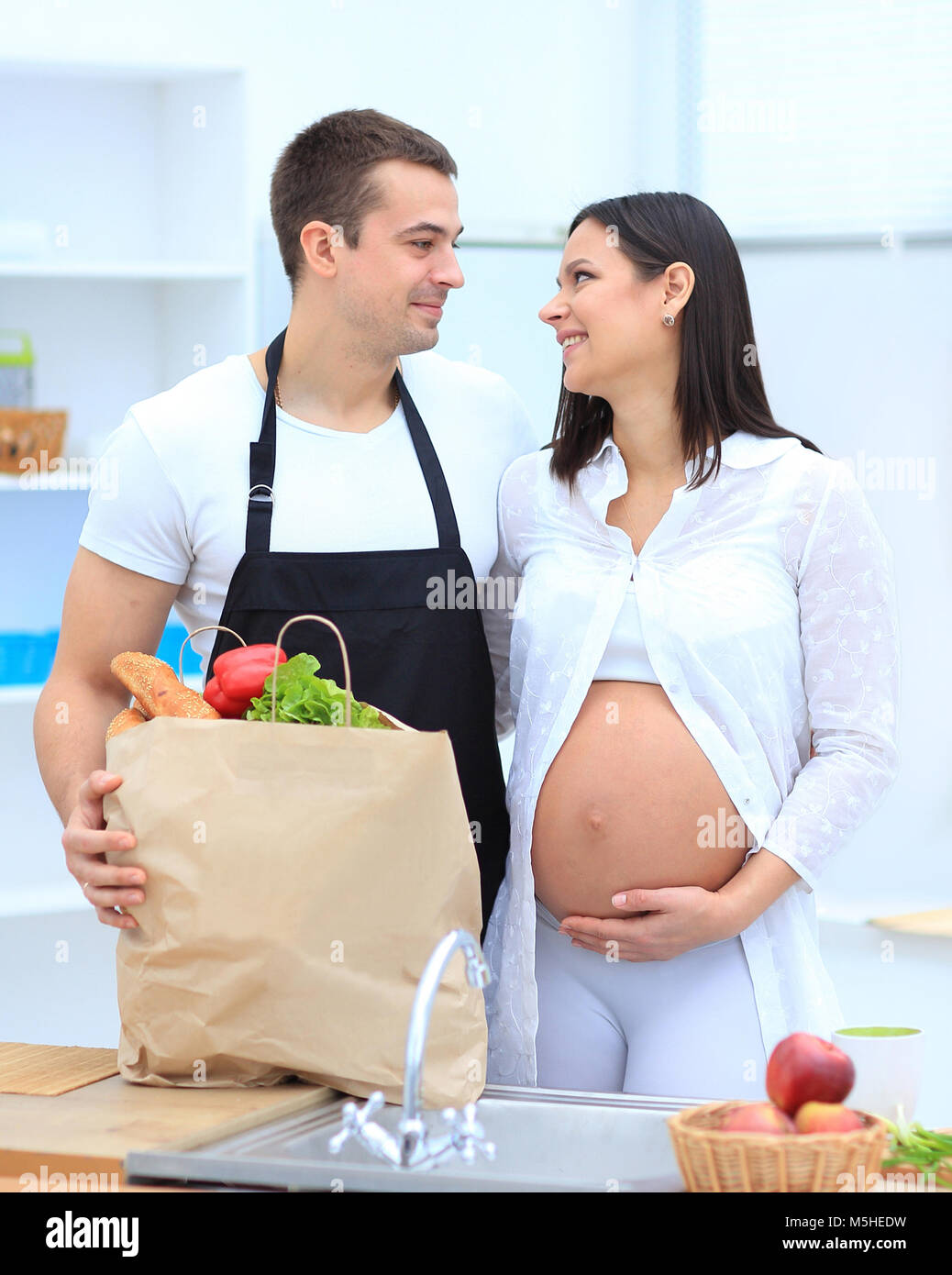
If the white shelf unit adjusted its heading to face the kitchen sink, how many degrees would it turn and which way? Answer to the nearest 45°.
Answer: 0° — it already faces it

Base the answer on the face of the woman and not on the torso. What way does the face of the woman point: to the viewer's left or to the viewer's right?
to the viewer's left

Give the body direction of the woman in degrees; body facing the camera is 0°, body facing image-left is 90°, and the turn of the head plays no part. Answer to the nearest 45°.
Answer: approximately 45°

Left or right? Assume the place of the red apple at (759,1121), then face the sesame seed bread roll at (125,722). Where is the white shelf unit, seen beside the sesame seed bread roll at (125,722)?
right

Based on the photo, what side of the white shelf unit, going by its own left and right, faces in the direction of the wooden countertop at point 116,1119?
front

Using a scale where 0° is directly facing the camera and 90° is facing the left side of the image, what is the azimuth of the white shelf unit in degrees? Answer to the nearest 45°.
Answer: approximately 0°

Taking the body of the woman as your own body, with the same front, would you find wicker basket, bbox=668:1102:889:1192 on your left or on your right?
on your left

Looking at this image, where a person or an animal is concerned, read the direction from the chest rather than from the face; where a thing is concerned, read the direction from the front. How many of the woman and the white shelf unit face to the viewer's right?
0

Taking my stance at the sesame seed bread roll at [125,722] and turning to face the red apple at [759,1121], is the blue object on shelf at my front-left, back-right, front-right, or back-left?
back-left

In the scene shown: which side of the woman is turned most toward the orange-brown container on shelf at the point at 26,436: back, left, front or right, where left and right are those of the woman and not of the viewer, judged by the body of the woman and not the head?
right
